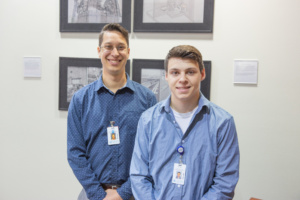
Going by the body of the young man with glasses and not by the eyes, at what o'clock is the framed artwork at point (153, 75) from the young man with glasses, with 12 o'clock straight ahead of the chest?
The framed artwork is roughly at 7 o'clock from the young man with glasses.

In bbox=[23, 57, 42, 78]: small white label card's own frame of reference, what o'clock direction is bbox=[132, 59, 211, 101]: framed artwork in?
The framed artwork is roughly at 10 o'clock from the small white label card.

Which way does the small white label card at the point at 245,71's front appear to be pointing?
toward the camera

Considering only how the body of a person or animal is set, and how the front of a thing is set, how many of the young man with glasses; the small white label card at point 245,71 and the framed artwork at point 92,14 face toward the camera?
3

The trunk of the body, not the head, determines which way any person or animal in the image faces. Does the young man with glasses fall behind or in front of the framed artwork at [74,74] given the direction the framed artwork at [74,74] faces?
in front

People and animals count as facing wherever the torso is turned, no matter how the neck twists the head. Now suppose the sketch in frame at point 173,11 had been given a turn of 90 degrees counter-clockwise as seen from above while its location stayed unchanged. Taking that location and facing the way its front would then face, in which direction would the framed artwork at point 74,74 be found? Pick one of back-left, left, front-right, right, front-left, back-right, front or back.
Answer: back

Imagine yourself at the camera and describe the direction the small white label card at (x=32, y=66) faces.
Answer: facing the viewer

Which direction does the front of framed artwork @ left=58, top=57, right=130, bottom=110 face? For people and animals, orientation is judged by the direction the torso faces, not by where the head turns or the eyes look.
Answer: toward the camera

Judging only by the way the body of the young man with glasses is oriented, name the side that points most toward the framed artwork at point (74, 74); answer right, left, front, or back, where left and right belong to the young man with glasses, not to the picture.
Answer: back

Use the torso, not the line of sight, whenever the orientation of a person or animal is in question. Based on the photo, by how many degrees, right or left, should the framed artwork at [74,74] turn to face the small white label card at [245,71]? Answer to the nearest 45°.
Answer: approximately 45° to its left

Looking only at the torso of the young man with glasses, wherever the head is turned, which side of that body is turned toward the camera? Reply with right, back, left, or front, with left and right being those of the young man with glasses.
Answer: front
